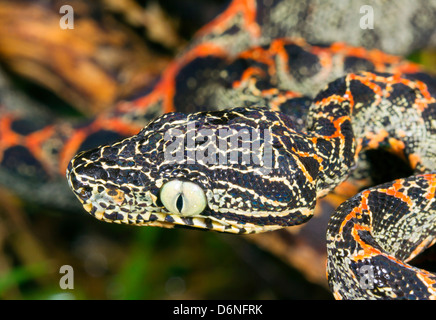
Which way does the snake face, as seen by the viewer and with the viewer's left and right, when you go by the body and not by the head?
facing to the left of the viewer
